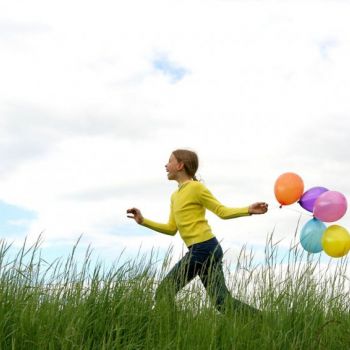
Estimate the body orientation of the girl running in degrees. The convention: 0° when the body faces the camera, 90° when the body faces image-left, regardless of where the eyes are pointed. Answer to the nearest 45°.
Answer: approximately 90°

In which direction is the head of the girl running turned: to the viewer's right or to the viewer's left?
to the viewer's left
